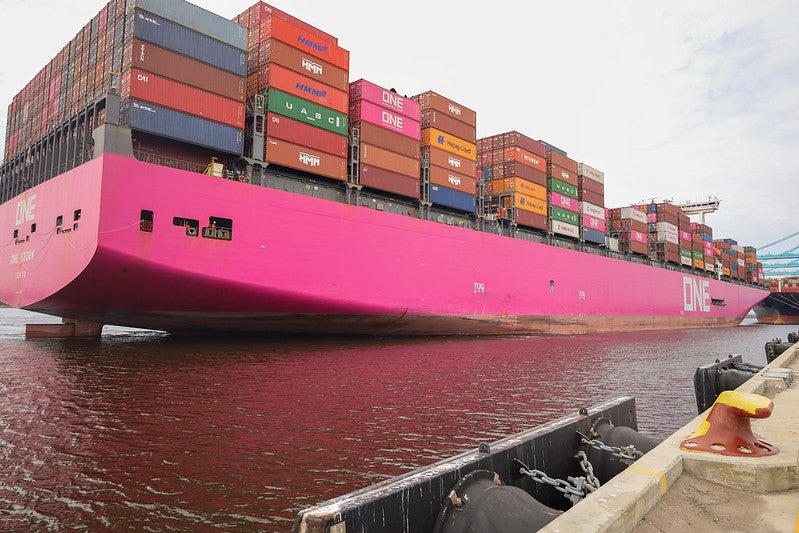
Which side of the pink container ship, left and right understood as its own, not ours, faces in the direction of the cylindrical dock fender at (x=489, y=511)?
right

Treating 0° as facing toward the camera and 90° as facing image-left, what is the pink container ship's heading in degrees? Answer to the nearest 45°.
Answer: approximately 225°

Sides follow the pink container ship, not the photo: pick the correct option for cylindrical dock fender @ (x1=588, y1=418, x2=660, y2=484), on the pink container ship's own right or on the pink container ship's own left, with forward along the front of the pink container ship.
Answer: on the pink container ship's own right

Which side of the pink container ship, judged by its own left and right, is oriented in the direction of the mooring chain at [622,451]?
right
